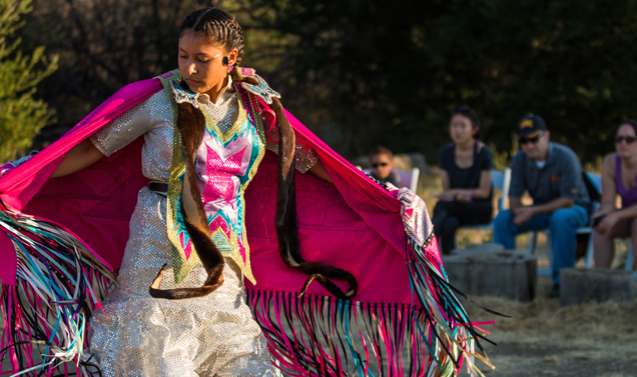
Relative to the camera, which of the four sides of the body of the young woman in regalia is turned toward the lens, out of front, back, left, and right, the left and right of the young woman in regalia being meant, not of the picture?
front

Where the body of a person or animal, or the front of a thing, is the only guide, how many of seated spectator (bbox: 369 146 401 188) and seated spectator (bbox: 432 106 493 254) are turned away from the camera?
0

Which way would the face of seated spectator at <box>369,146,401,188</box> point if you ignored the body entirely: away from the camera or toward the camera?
toward the camera

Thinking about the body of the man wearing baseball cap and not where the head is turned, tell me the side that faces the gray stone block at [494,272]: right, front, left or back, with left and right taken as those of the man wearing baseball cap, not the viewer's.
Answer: front

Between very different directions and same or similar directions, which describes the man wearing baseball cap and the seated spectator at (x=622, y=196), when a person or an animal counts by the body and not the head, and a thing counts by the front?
same or similar directions

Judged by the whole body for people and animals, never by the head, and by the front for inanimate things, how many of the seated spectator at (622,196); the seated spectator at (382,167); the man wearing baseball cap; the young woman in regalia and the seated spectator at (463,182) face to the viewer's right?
0

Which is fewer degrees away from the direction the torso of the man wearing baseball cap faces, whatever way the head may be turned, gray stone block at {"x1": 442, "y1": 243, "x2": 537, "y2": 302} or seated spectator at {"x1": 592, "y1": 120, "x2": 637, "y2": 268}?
the gray stone block

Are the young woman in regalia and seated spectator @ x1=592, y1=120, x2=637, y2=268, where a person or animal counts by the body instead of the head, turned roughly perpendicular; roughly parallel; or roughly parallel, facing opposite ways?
roughly parallel

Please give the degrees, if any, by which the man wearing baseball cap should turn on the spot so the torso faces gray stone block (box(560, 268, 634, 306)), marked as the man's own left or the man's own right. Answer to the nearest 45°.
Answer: approximately 45° to the man's own left

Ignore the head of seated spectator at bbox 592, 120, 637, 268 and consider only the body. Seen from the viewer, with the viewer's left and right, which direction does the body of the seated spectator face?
facing the viewer and to the left of the viewer
